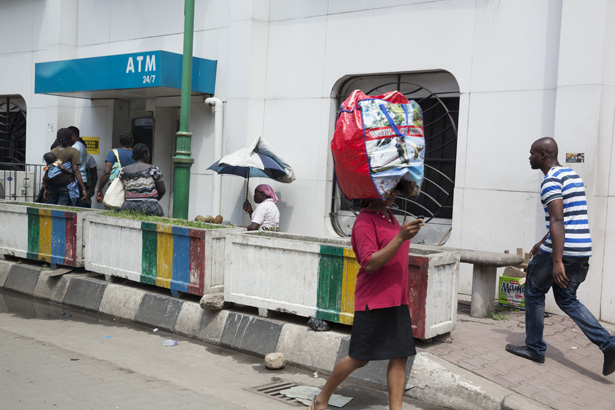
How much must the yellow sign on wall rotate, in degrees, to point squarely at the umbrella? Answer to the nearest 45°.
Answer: approximately 45° to its left

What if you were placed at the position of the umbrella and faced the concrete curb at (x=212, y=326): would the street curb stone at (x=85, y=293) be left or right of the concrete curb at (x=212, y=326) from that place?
right

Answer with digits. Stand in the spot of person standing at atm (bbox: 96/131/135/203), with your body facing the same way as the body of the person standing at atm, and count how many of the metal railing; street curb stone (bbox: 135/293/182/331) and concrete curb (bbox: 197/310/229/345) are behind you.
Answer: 2

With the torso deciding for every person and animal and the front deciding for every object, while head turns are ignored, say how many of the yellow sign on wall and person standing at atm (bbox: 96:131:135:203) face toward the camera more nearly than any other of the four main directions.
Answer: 1

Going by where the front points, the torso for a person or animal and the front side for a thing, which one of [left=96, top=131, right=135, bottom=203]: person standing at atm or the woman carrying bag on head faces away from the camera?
the person standing at atm

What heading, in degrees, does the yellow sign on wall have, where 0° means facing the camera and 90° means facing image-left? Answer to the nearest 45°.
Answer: approximately 0°

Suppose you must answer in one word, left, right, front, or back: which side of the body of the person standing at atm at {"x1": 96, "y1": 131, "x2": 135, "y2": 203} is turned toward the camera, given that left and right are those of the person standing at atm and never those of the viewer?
back

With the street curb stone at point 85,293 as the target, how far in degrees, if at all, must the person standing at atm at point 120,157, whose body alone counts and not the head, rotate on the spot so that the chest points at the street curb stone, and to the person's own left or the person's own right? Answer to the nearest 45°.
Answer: approximately 180°

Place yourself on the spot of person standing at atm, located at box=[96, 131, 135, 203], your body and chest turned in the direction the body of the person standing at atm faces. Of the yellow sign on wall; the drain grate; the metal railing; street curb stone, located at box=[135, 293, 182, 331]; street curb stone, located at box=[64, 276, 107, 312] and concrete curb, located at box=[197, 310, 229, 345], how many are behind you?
4
